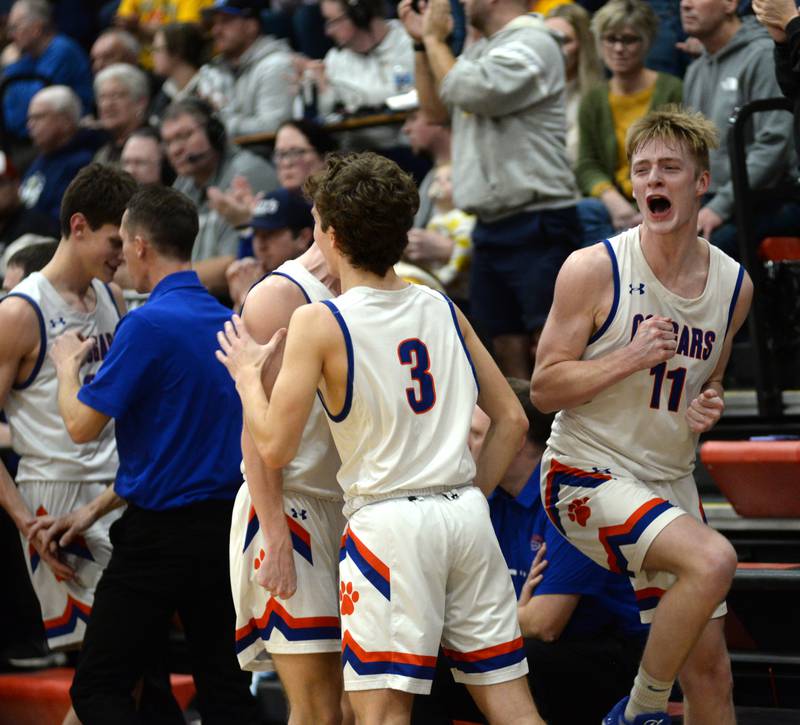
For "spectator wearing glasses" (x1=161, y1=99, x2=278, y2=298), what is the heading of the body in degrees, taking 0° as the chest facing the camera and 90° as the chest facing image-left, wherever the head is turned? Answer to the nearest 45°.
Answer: approximately 45°

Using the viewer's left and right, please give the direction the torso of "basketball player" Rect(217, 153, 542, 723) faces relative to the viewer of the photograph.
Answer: facing away from the viewer and to the left of the viewer

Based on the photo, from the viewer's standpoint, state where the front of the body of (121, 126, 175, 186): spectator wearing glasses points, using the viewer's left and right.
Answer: facing the viewer and to the left of the viewer

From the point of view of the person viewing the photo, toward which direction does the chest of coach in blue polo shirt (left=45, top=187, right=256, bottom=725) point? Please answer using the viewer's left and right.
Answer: facing away from the viewer and to the left of the viewer

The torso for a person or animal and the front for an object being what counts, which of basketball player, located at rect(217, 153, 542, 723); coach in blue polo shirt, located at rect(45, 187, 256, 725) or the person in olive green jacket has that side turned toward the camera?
the person in olive green jacket

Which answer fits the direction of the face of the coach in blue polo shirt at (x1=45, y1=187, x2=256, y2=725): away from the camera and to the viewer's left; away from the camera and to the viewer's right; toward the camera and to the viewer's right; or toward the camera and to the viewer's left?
away from the camera and to the viewer's left

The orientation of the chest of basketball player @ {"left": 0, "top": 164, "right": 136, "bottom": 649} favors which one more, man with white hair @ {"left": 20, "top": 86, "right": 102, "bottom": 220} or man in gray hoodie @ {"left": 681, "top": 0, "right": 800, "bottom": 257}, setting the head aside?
the man in gray hoodie

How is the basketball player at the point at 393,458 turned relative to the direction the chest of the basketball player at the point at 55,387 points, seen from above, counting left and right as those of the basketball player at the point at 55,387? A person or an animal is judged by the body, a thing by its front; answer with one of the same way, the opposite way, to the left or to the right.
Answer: the opposite way

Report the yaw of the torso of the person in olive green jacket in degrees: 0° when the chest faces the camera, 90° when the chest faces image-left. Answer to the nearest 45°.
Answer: approximately 0°

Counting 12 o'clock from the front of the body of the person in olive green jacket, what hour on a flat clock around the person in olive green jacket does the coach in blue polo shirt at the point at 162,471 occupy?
The coach in blue polo shirt is roughly at 1 o'clock from the person in olive green jacket.

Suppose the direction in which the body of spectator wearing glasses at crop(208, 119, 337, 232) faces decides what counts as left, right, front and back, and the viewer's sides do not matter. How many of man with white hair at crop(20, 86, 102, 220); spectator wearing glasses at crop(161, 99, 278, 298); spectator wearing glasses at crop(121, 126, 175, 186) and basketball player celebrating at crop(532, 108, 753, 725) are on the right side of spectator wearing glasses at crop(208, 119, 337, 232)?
3

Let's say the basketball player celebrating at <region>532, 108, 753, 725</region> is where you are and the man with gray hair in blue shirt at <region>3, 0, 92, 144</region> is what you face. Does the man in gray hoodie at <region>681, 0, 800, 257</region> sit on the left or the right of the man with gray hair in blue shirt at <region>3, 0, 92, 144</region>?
right

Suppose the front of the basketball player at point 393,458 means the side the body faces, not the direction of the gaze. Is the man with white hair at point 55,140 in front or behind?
in front
